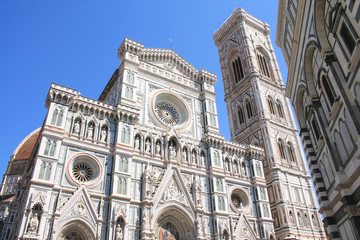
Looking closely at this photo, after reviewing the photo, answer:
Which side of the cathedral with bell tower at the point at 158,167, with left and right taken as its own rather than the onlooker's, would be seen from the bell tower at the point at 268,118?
left

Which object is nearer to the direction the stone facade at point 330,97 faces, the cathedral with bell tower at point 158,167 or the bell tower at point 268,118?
the cathedral with bell tower

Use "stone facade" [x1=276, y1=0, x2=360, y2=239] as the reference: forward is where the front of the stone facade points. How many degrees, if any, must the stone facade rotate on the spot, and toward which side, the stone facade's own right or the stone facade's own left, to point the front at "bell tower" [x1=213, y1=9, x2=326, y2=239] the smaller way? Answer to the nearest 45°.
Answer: approximately 135° to the stone facade's own right

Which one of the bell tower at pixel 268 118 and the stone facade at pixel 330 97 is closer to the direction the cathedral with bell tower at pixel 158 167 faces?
the stone facade

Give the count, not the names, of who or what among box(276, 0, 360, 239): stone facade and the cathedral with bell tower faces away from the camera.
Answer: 0

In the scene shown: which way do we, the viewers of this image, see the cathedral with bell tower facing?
facing the viewer and to the right of the viewer

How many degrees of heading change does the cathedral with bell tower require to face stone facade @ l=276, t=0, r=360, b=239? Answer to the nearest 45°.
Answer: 0° — it already faces it
